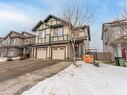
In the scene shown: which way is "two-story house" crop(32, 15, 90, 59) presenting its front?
toward the camera

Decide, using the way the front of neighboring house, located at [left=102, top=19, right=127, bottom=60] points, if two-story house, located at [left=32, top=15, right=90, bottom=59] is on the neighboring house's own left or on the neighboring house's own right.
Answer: on the neighboring house's own right

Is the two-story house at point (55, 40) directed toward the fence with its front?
no

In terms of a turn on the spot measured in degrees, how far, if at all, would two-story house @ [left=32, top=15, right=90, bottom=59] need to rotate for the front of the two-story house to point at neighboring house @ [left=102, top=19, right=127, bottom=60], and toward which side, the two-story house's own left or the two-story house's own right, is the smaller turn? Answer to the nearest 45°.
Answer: approximately 45° to the two-story house's own left

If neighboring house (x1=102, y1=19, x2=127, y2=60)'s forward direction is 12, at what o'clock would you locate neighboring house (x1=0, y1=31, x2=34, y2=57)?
neighboring house (x1=0, y1=31, x2=34, y2=57) is roughly at 2 o'clock from neighboring house (x1=102, y1=19, x2=127, y2=60).

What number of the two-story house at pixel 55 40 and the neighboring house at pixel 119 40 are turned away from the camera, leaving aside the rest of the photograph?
0

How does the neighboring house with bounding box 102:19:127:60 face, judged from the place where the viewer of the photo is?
facing the viewer and to the left of the viewer

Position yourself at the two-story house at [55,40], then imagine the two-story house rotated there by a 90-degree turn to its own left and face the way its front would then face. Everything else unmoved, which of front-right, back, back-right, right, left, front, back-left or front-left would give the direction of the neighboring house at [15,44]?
back-left
